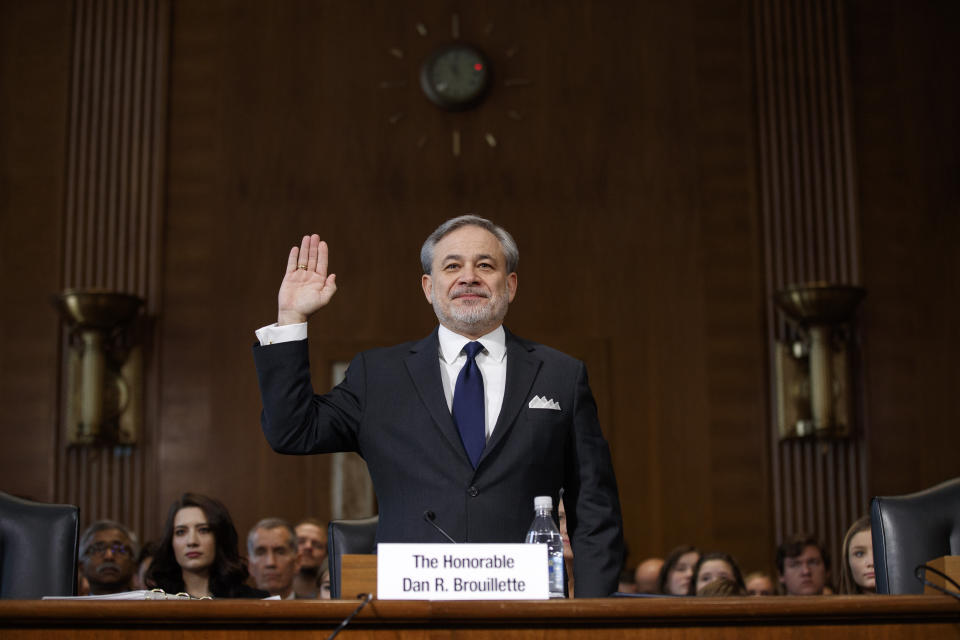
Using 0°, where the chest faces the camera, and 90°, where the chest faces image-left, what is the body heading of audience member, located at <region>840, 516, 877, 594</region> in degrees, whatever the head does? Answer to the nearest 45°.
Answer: approximately 0°

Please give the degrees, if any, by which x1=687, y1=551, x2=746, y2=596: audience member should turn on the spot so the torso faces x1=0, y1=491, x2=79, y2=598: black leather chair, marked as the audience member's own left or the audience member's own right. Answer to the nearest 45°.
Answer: approximately 45° to the audience member's own right

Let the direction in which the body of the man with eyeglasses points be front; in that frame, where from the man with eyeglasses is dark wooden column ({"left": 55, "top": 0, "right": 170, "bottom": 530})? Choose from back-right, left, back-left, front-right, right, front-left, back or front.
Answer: back

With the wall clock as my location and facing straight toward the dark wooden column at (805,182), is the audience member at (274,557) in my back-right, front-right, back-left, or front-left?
back-right

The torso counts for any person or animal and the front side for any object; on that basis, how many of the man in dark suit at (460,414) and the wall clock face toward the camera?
2

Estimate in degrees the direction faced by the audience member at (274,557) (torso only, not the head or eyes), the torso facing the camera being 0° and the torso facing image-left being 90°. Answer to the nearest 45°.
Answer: approximately 0°

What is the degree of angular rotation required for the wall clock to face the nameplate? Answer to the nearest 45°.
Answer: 0° — it already faces it
